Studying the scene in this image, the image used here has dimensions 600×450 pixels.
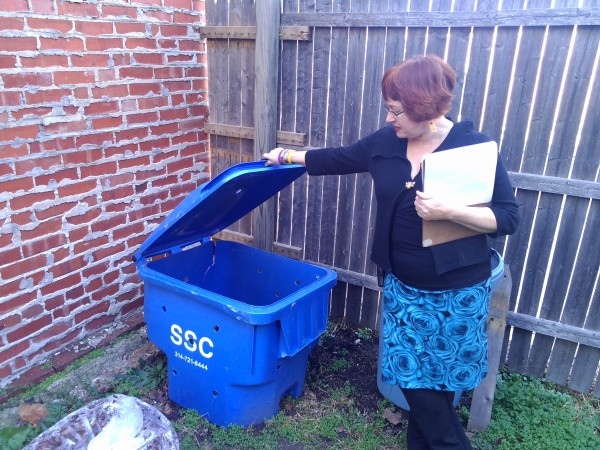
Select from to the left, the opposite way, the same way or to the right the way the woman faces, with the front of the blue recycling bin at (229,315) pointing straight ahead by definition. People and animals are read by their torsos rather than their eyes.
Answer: to the right

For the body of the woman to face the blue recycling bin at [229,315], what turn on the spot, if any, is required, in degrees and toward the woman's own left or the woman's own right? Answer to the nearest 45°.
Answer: approximately 45° to the woman's own right

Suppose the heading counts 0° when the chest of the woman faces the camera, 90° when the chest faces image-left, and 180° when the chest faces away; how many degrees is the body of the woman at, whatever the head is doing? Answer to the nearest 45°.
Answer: approximately 45°
